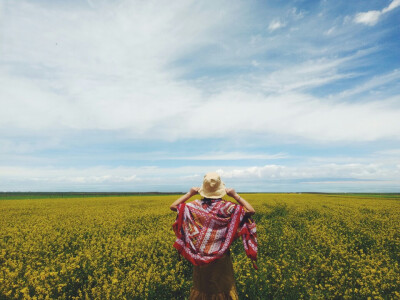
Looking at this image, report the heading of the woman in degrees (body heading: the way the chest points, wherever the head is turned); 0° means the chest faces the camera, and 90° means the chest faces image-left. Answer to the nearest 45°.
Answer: approximately 180°

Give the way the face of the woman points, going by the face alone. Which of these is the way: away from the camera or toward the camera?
away from the camera
